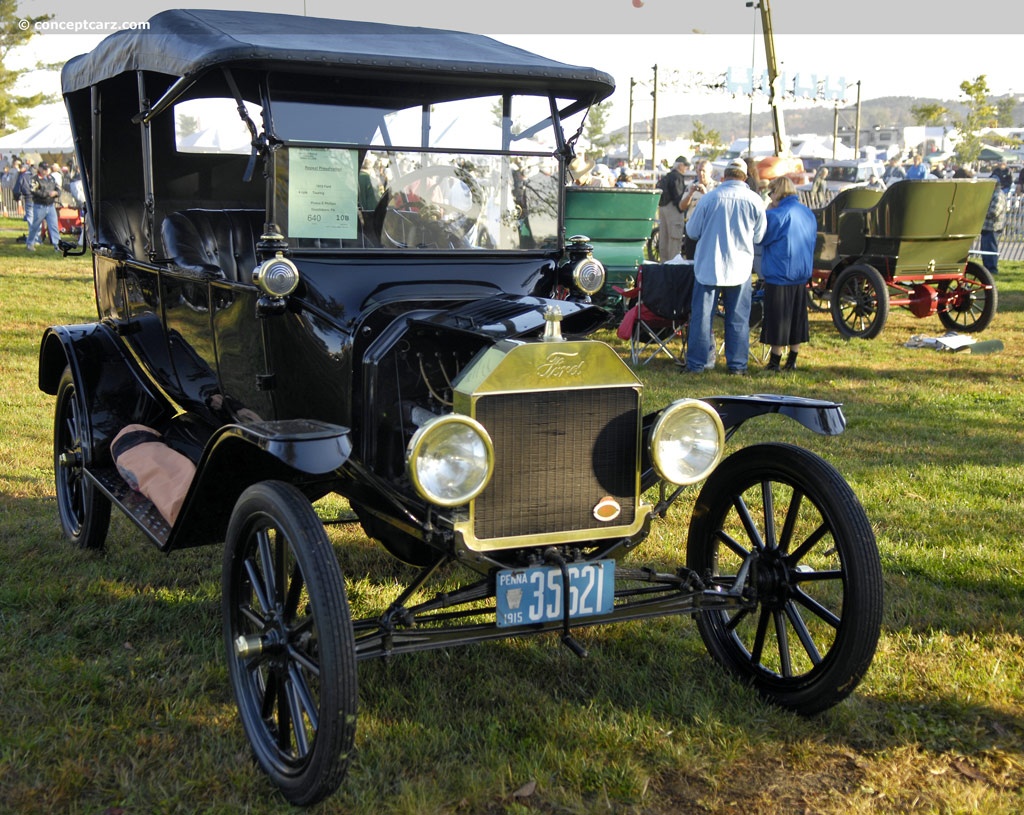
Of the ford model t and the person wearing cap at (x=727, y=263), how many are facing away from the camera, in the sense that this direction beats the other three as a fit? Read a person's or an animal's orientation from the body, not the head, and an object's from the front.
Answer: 1

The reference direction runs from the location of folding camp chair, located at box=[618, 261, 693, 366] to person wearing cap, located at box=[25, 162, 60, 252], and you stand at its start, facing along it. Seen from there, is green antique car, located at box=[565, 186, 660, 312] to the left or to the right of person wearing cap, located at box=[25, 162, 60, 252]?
right

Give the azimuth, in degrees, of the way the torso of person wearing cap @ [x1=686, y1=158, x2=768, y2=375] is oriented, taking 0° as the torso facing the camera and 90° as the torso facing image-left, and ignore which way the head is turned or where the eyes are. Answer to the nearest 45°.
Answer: approximately 180°

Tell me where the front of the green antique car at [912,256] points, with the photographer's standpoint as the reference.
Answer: facing away from the viewer and to the left of the viewer

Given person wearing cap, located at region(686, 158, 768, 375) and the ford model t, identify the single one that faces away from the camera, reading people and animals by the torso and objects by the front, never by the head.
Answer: the person wearing cap

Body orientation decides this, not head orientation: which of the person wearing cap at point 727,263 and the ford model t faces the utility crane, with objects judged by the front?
the person wearing cap

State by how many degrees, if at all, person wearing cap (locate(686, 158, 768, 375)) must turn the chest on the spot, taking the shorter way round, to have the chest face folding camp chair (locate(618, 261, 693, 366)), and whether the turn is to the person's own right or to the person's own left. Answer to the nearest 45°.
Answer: approximately 45° to the person's own left

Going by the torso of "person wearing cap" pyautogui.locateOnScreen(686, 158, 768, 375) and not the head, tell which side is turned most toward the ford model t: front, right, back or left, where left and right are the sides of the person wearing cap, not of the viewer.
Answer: back

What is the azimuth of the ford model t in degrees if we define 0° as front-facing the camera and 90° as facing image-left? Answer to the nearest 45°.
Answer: approximately 315°

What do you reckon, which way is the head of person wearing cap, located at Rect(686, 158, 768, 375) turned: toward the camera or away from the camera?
away from the camera
